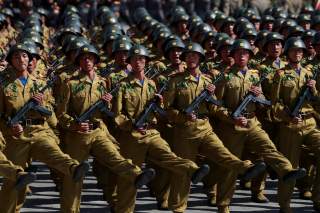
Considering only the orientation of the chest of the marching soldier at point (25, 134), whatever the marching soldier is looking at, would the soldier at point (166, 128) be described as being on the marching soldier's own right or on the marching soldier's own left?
on the marching soldier's own left

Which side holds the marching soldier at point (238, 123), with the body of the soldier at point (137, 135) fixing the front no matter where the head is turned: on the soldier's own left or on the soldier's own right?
on the soldier's own left
